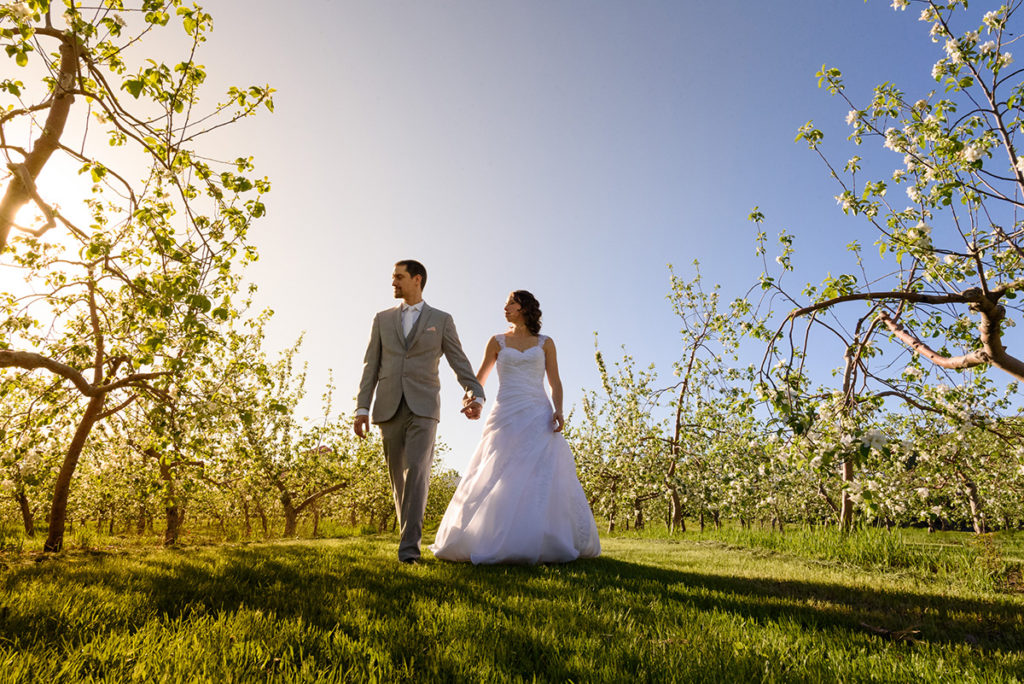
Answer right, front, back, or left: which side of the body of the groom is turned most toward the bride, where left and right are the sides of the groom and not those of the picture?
left

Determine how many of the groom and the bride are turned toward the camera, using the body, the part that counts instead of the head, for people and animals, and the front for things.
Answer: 2

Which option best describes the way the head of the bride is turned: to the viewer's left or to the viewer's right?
to the viewer's left

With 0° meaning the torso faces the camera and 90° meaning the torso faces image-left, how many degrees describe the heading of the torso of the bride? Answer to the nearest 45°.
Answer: approximately 0°
